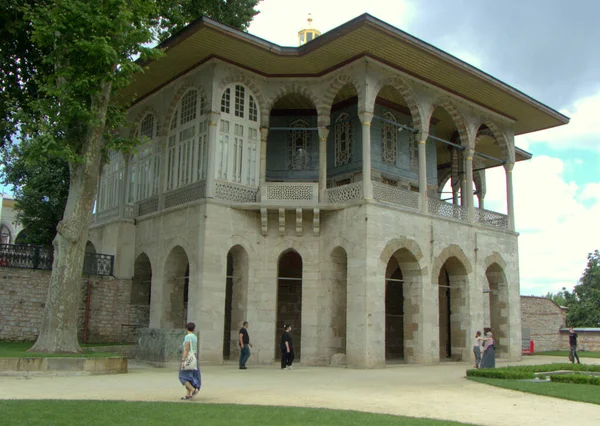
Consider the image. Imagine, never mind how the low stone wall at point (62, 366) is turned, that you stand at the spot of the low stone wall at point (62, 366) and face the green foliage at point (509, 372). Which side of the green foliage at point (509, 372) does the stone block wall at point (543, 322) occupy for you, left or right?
left

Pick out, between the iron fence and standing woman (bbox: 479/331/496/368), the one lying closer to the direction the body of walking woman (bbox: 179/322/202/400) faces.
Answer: the iron fence

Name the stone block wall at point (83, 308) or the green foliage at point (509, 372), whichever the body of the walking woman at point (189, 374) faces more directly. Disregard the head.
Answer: the stone block wall
